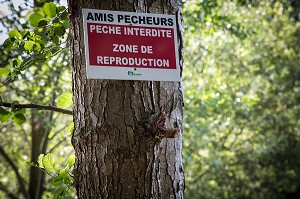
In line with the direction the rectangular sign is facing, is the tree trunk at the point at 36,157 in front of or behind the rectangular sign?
behind

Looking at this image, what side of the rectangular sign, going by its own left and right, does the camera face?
front
